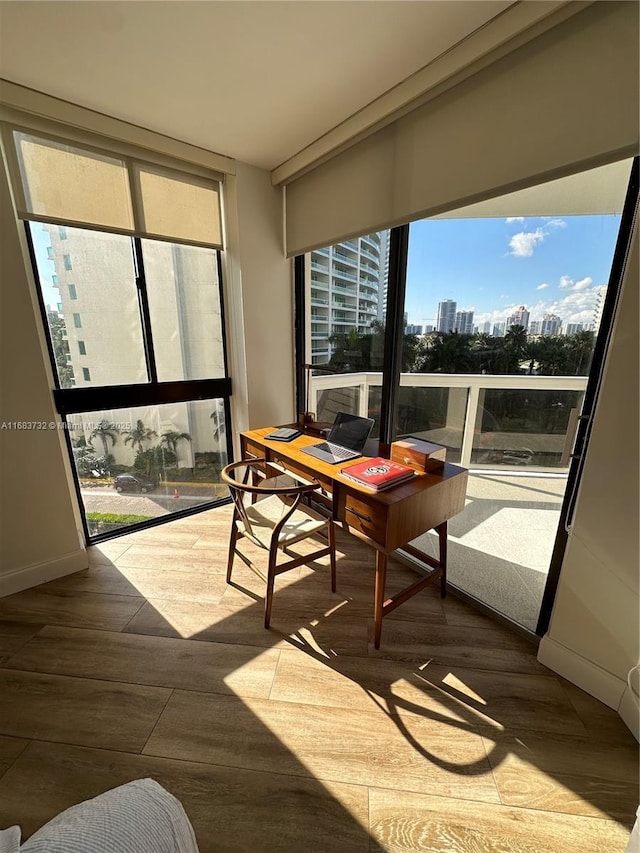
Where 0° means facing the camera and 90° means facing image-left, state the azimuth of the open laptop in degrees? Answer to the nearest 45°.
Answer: approximately 45°

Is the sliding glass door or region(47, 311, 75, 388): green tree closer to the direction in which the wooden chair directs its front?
the sliding glass door

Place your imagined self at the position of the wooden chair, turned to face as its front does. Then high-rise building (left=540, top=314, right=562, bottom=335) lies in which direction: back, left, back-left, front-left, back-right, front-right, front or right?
front-right

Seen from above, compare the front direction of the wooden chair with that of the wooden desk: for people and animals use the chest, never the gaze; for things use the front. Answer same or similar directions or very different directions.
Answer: very different directions

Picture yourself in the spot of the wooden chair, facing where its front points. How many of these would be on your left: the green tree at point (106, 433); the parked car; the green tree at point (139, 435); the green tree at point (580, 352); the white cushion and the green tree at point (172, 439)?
4

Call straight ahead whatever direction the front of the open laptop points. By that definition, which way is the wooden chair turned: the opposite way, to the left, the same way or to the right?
the opposite way

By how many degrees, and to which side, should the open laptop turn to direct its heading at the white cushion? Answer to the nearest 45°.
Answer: approximately 45° to its left

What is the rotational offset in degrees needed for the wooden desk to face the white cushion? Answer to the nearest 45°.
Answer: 0° — it already faces it

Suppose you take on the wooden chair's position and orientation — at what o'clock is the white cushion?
The white cushion is roughly at 5 o'clock from the wooden chair.

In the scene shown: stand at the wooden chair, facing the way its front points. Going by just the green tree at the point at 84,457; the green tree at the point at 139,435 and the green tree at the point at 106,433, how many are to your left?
3

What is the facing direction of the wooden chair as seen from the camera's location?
facing away from the viewer and to the right of the viewer
